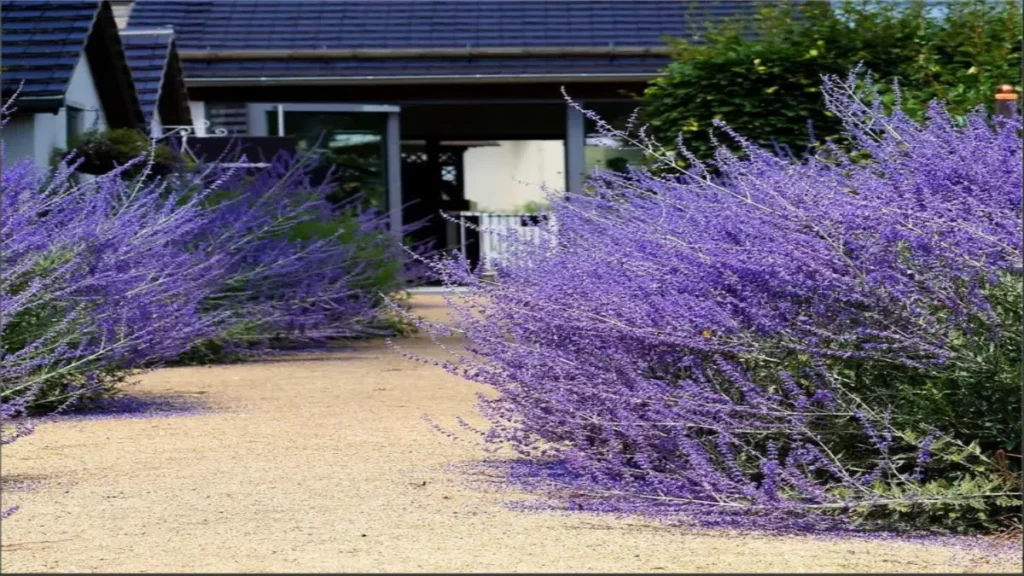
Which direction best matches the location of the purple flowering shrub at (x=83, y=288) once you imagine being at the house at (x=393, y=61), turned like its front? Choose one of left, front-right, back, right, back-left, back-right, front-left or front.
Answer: front

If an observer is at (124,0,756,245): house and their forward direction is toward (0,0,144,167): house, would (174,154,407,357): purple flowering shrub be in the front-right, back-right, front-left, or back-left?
front-left

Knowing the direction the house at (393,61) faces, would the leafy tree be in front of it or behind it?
in front

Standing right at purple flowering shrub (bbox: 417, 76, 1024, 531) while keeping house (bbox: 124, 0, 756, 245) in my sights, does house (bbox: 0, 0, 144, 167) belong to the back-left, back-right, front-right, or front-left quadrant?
front-left

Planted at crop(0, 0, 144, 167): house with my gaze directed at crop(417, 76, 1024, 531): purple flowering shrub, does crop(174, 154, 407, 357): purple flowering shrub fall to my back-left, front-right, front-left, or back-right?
front-left

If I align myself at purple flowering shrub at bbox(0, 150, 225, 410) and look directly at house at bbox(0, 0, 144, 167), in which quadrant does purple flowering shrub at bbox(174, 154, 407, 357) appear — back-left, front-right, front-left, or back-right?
front-right

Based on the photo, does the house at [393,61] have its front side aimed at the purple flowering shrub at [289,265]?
yes

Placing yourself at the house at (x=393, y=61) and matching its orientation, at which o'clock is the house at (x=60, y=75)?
the house at (x=60, y=75) is roughly at 1 o'clock from the house at (x=393, y=61).

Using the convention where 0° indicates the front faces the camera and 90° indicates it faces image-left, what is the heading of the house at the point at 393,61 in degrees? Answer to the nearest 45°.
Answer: approximately 0°

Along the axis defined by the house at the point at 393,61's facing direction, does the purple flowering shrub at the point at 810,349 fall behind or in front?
in front
